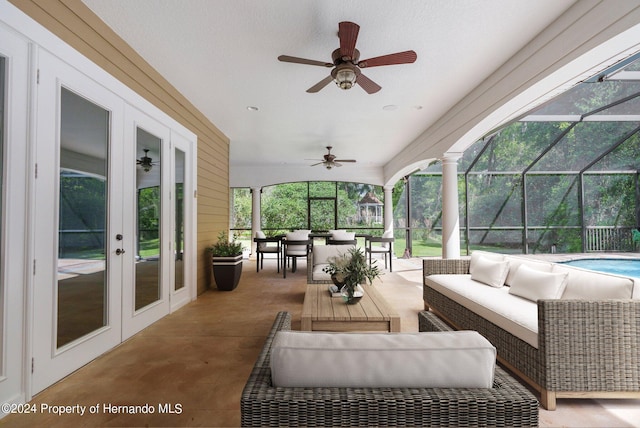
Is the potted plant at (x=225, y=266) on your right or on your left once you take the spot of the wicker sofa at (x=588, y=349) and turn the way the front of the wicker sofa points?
on your right

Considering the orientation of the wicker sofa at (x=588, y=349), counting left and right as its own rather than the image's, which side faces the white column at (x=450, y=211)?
right

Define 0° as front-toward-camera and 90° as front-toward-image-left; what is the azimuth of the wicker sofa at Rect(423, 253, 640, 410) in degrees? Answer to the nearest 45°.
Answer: approximately 45°

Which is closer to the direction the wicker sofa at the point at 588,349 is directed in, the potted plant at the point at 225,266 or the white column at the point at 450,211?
the potted plant

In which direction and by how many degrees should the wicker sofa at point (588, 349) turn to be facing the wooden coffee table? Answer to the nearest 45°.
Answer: approximately 45° to its right

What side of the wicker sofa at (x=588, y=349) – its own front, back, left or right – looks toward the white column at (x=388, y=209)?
right

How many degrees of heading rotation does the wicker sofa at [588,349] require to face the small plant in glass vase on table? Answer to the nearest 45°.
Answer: approximately 45° to its right
